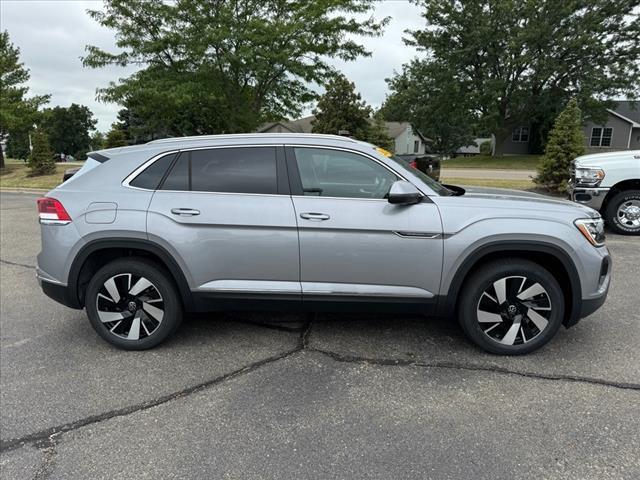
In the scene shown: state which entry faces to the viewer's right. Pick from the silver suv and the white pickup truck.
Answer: the silver suv

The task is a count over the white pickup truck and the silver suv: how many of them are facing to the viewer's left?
1

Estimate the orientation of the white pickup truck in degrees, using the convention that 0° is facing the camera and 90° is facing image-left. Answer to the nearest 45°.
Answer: approximately 90°

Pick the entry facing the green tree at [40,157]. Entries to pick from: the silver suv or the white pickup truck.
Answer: the white pickup truck

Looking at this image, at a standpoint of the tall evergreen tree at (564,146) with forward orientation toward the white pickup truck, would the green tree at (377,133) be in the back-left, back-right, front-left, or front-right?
back-right

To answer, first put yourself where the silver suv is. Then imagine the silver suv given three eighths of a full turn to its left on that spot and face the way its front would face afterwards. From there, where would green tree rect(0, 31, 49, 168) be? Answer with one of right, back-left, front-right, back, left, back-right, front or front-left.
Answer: front

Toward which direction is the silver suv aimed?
to the viewer's right

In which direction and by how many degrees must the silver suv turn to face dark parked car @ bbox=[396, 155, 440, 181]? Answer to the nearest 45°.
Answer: approximately 90° to its left

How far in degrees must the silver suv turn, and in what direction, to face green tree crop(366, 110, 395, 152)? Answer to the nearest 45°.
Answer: approximately 90° to its left

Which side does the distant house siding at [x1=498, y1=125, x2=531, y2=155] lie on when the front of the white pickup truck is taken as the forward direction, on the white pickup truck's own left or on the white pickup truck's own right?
on the white pickup truck's own right

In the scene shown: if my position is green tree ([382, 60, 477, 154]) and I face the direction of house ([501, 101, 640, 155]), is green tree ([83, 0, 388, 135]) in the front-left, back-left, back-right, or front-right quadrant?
back-right

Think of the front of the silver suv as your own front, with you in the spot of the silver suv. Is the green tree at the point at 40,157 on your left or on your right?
on your left
